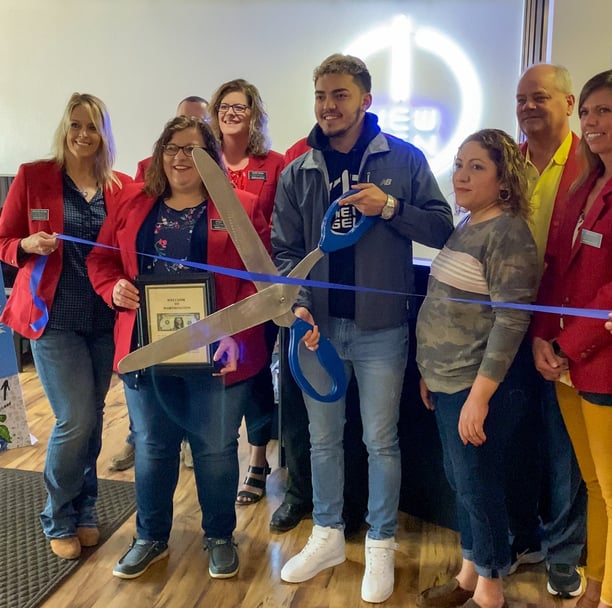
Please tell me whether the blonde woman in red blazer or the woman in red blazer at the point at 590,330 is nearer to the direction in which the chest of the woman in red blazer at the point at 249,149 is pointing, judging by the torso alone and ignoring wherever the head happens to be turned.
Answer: the blonde woman in red blazer

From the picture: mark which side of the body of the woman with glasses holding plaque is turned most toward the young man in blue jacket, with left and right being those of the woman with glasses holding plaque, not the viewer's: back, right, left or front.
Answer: left

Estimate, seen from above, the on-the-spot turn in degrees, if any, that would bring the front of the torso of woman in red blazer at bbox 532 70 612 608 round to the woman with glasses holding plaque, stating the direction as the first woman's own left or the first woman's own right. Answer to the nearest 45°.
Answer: approximately 45° to the first woman's own right

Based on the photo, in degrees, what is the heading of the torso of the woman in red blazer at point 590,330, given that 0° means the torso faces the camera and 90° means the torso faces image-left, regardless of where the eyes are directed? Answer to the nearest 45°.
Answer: approximately 45°

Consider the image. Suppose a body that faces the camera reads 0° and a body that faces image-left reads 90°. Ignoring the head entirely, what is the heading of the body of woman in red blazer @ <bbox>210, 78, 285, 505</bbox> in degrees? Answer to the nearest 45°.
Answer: approximately 45°
